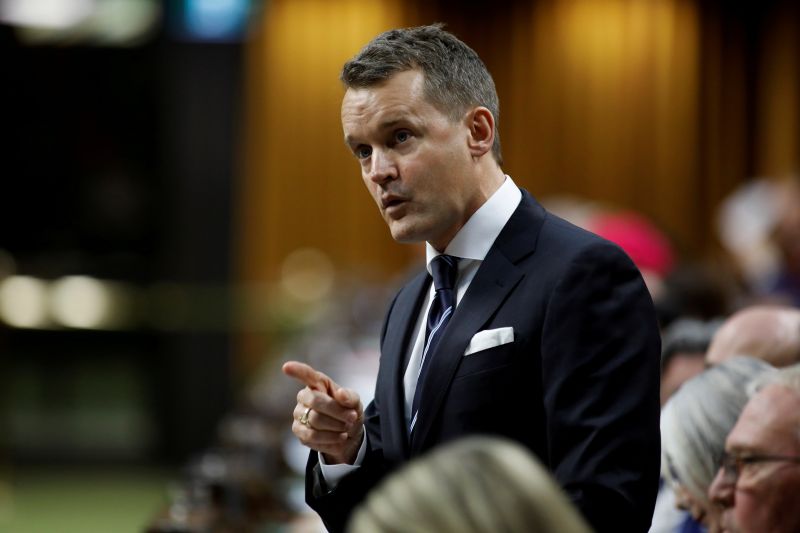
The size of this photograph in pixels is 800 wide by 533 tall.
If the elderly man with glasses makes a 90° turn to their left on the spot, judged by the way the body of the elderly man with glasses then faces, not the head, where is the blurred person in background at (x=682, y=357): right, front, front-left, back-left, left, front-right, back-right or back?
back

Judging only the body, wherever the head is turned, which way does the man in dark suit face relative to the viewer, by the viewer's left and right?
facing the viewer and to the left of the viewer

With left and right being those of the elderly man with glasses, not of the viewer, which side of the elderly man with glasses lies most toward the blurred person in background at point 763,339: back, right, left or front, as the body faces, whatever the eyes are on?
right

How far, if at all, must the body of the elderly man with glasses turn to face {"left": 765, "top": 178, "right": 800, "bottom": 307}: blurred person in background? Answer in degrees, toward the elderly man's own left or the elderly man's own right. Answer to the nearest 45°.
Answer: approximately 90° to the elderly man's own right

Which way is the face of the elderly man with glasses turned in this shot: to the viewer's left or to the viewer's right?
to the viewer's left

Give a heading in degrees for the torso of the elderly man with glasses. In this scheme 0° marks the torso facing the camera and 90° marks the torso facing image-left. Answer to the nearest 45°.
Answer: approximately 90°

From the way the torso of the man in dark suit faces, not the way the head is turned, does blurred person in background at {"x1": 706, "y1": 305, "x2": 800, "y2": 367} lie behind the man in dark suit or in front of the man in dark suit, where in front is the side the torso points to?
behind

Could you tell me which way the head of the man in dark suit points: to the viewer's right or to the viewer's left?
to the viewer's left
